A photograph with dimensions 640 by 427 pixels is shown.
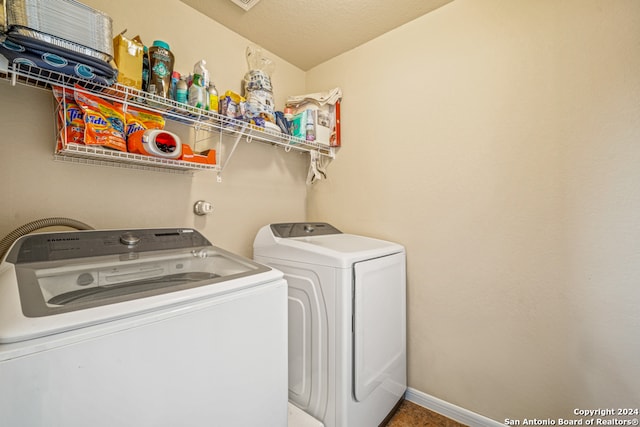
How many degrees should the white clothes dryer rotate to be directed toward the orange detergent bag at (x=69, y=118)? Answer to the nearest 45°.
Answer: approximately 135° to its right

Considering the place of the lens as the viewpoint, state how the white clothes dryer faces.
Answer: facing the viewer and to the right of the viewer

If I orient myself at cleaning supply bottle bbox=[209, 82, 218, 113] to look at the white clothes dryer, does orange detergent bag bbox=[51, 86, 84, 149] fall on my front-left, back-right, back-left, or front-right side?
back-right

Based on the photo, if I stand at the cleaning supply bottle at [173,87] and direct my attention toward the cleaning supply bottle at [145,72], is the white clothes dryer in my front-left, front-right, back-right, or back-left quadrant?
back-left

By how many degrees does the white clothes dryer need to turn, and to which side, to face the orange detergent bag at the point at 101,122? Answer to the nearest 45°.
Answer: approximately 135° to its right

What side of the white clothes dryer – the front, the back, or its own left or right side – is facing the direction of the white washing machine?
right
